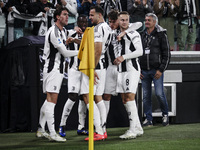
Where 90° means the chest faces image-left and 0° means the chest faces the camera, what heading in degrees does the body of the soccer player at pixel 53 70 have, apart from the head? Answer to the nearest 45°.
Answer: approximately 270°

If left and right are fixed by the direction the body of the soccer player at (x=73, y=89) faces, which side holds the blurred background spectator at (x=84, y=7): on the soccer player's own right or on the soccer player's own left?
on the soccer player's own left

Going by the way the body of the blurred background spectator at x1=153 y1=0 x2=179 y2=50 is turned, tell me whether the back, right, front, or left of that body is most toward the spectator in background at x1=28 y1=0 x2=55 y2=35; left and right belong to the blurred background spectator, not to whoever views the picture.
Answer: right

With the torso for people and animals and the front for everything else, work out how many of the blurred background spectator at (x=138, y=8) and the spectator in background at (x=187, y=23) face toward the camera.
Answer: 2

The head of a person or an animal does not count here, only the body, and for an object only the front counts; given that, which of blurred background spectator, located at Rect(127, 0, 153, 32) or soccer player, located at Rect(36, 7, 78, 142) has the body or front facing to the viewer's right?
the soccer player

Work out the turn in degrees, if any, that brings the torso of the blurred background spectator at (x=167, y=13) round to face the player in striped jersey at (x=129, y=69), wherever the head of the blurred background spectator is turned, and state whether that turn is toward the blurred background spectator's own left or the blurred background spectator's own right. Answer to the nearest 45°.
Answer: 0° — they already face them

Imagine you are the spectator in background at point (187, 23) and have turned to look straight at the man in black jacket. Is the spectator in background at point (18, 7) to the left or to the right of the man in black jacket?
right
